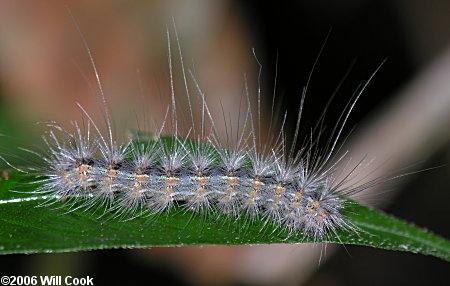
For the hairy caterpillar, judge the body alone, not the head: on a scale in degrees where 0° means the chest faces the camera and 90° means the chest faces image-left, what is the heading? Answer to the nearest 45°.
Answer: approximately 270°
